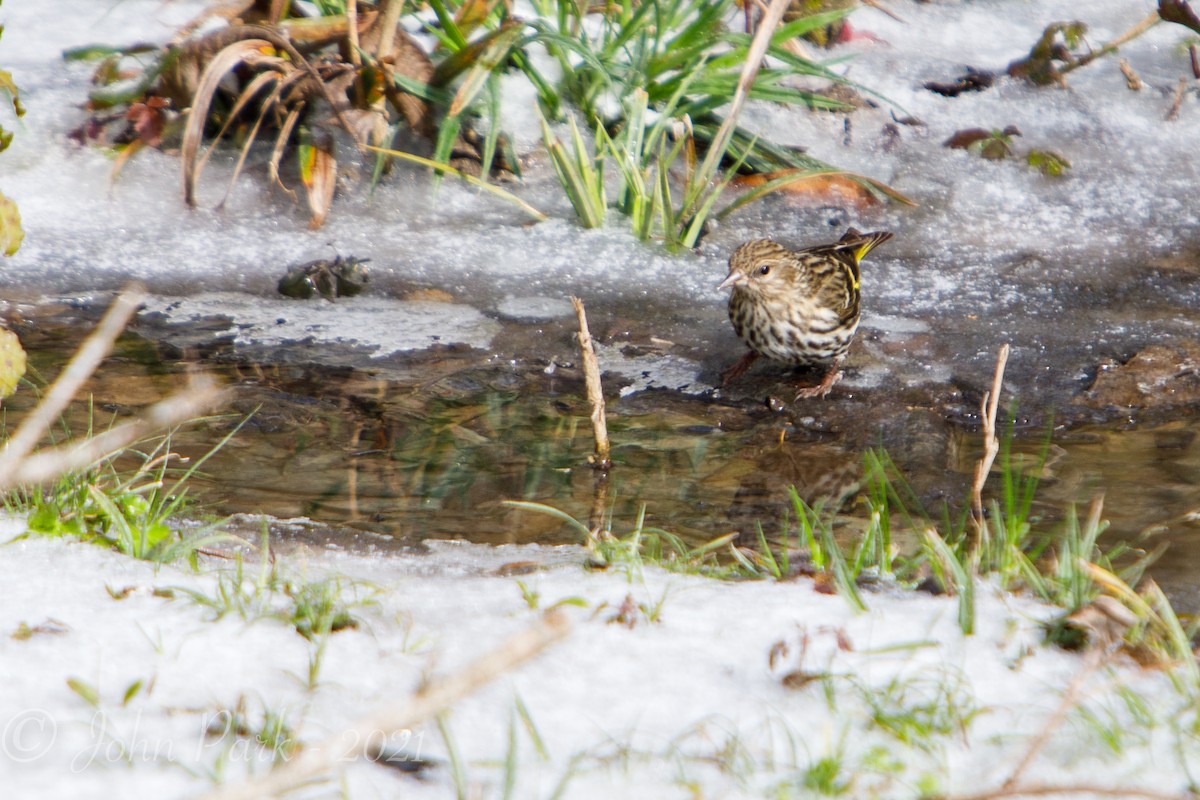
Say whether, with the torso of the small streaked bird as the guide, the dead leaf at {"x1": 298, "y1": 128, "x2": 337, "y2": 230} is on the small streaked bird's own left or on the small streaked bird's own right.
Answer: on the small streaked bird's own right

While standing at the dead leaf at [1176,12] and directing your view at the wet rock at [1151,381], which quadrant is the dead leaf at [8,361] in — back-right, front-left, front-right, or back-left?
front-right

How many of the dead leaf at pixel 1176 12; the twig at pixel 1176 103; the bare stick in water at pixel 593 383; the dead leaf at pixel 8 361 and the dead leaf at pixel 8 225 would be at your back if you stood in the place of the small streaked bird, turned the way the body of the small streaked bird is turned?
2

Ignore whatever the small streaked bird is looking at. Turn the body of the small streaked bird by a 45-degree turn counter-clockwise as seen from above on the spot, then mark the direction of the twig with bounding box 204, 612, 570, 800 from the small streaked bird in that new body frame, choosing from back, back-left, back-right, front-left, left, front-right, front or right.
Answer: front

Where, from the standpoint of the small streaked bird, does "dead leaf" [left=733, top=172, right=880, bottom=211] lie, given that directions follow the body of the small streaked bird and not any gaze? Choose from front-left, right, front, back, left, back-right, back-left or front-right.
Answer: back-right

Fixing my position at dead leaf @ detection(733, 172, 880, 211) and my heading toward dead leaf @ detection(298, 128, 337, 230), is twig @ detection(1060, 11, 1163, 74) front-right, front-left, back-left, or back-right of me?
back-right

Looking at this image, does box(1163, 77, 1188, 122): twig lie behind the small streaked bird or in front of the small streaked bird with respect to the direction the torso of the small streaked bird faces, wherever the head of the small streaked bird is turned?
behind

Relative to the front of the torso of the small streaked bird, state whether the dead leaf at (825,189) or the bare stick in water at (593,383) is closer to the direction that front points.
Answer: the bare stick in water

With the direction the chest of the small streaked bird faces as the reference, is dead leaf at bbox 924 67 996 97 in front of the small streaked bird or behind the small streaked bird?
behind

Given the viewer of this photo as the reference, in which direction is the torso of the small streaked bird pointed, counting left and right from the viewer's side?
facing the viewer and to the left of the viewer

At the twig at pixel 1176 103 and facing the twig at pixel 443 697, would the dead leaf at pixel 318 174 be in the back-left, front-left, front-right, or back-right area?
front-right
